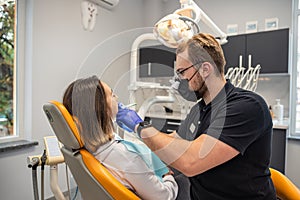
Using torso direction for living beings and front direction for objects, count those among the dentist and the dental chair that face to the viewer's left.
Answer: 1

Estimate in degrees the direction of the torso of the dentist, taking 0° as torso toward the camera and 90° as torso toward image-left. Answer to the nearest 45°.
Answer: approximately 90°

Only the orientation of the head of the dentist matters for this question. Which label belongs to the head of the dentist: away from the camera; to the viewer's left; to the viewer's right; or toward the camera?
to the viewer's left
